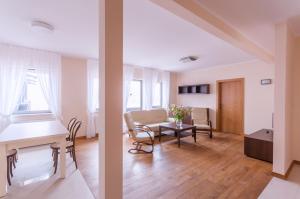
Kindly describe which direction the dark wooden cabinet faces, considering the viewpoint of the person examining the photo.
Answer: facing the viewer and to the left of the viewer

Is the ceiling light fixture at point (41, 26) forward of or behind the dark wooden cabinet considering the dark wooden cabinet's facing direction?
forward

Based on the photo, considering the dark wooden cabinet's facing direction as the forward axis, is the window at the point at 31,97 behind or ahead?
ahead

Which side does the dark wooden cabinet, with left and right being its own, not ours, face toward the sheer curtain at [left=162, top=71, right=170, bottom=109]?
right

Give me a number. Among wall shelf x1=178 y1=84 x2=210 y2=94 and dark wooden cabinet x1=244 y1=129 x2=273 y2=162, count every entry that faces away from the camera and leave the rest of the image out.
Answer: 0

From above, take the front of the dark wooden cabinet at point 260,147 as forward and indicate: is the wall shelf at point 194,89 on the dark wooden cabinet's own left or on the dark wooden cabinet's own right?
on the dark wooden cabinet's own right

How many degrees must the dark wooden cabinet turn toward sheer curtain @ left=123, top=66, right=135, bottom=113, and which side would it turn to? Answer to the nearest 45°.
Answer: approximately 45° to its right

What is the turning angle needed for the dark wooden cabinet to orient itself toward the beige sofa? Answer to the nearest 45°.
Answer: approximately 45° to its right

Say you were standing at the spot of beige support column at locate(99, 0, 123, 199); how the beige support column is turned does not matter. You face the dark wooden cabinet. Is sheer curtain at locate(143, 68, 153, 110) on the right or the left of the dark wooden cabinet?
left

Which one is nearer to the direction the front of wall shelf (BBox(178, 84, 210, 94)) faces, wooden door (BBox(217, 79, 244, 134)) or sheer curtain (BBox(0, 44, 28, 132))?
the sheer curtain
